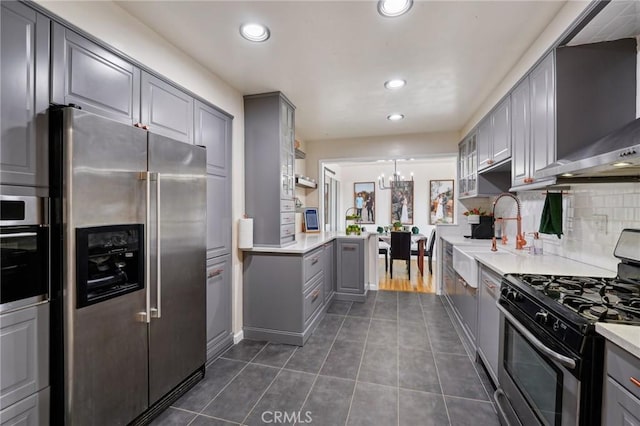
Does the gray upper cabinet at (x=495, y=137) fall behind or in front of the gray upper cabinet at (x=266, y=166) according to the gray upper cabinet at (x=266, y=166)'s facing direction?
in front

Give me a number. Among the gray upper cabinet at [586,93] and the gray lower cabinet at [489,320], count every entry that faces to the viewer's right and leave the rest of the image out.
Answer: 0

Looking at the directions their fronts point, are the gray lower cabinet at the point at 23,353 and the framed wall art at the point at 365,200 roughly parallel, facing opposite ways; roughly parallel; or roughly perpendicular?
roughly perpendicular

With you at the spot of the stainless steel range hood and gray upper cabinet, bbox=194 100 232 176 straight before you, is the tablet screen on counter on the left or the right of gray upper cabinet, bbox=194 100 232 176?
right

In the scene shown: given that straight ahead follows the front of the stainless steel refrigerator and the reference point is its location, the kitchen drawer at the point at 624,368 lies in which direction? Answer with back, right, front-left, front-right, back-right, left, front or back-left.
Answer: front

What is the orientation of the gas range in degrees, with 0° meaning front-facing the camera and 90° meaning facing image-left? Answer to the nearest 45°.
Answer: approximately 45°

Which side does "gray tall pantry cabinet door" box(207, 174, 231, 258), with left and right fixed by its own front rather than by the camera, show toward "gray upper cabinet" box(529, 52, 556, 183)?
front

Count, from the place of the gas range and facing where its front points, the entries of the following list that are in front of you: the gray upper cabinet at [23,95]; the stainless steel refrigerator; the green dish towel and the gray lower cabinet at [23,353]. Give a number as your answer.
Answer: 3

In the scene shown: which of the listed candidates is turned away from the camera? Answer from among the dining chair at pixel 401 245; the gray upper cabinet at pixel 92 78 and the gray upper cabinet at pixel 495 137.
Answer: the dining chair

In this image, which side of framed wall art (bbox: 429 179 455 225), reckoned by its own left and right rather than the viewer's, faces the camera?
front

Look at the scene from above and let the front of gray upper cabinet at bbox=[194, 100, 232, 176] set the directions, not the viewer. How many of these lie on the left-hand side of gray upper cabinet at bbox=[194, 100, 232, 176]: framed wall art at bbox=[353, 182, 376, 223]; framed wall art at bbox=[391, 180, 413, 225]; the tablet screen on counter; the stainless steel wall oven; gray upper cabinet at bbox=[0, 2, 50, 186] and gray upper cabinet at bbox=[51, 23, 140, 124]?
3

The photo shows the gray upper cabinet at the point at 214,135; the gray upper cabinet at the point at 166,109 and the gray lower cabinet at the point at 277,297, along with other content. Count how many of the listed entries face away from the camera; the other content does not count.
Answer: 0

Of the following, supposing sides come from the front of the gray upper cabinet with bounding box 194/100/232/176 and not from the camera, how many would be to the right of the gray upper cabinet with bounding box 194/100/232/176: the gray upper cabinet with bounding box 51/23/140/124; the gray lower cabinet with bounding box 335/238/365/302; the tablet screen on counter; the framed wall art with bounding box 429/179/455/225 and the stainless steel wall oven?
2

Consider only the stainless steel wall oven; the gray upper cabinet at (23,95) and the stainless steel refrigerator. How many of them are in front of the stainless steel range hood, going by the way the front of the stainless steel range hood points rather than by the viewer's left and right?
3

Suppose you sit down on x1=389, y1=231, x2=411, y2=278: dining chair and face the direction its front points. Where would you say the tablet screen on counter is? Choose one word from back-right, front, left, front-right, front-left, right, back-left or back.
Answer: back-left

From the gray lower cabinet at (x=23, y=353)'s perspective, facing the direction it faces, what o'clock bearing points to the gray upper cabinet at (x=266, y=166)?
The gray upper cabinet is roughly at 10 o'clock from the gray lower cabinet.

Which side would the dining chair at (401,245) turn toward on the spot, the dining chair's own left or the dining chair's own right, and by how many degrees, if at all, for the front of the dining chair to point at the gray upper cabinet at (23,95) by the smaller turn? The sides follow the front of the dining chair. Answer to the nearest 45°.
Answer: approximately 180°

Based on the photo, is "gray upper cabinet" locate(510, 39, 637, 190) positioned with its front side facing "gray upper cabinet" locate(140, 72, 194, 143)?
yes
